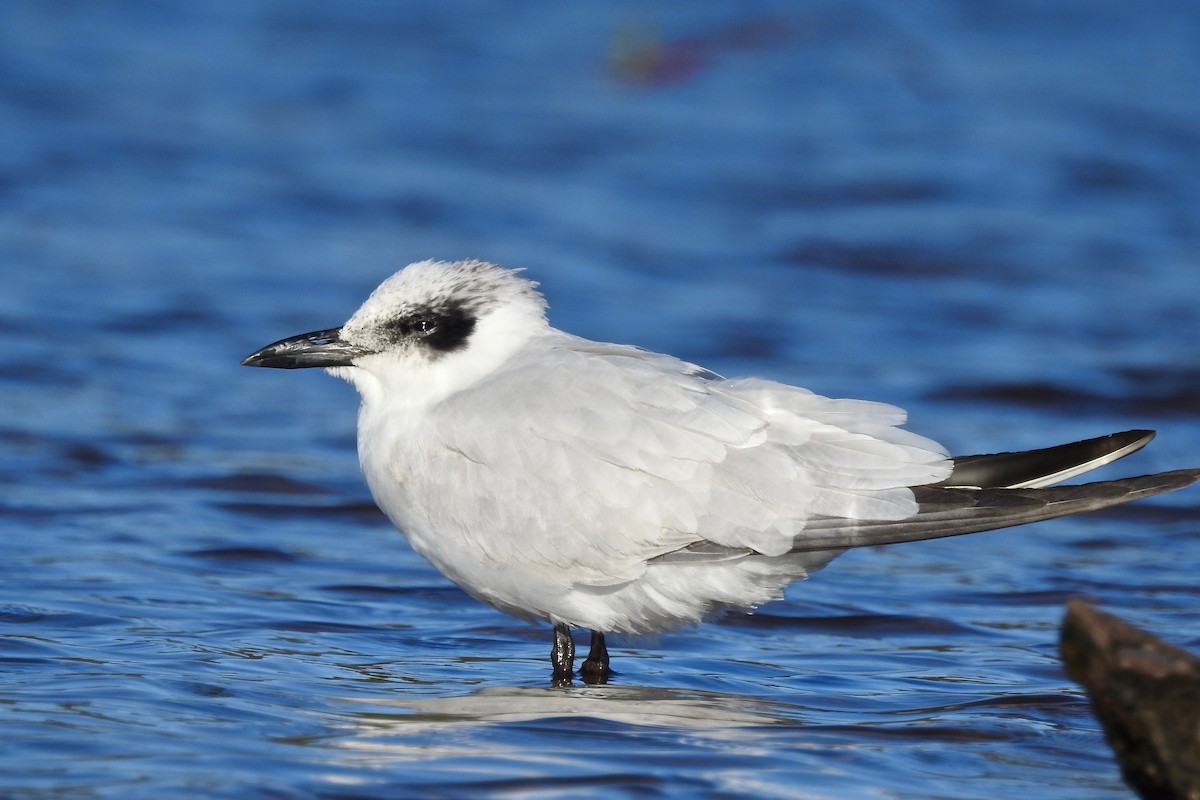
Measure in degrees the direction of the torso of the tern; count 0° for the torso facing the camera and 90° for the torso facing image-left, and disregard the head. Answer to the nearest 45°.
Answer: approximately 90°

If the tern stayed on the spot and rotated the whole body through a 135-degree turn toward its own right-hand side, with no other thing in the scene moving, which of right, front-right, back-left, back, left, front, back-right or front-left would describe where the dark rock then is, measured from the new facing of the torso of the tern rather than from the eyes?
right
